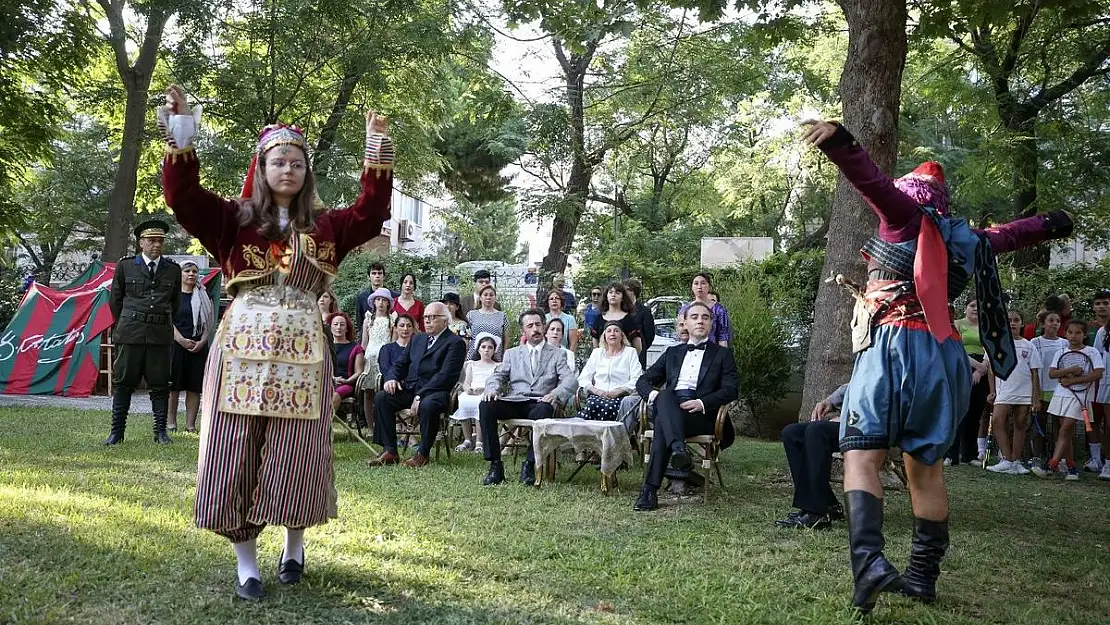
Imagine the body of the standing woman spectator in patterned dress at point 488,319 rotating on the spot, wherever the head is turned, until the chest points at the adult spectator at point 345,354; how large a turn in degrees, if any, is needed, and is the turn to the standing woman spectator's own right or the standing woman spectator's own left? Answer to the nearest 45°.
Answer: approximately 90° to the standing woman spectator's own right

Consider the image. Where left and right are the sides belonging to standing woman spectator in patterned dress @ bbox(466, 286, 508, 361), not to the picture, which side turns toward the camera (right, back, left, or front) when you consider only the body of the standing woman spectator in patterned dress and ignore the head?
front

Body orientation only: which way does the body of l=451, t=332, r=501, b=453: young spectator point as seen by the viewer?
toward the camera

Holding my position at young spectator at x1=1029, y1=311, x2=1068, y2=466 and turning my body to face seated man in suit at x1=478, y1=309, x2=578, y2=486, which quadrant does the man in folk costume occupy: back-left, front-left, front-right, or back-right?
front-left

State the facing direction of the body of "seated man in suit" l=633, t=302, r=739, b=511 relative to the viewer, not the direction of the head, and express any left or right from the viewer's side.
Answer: facing the viewer and to the left of the viewer

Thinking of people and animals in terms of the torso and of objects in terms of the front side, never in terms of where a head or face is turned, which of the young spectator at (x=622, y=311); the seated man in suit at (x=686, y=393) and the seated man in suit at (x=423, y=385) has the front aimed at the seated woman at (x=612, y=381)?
the young spectator

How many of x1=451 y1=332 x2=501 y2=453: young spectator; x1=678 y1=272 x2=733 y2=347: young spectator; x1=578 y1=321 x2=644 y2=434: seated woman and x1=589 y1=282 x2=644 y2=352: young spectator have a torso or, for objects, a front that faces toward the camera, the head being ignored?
4

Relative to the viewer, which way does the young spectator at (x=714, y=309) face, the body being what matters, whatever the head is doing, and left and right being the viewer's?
facing the viewer

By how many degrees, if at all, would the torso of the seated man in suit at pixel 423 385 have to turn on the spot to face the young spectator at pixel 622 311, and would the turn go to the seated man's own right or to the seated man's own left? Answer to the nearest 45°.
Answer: approximately 135° to the seated man's own left

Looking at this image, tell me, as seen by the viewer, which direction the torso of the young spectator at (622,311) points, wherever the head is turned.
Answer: toward the camera

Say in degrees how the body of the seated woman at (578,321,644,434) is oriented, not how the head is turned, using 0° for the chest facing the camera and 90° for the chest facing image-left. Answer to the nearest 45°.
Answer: approximately 0°

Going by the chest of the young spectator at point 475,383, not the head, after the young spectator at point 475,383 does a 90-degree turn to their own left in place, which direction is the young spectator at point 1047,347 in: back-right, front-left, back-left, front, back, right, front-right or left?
front

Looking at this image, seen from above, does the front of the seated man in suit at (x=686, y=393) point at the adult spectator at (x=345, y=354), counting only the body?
no

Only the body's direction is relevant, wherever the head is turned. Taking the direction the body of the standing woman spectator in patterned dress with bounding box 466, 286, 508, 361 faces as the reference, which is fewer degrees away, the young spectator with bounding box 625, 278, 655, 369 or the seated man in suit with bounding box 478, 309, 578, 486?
the seated man in suit
